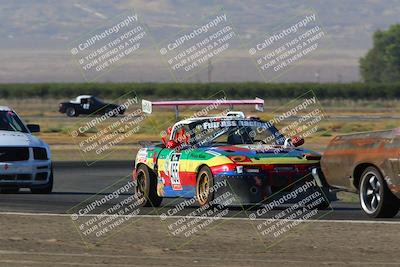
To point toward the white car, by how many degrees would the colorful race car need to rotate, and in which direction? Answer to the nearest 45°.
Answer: approximately 180°

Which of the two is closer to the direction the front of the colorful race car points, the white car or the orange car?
the orange car

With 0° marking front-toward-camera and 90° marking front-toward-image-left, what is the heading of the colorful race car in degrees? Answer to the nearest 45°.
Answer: approximately 315°

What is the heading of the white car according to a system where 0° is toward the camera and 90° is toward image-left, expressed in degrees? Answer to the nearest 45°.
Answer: approximately 315°

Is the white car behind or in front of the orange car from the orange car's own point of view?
behind

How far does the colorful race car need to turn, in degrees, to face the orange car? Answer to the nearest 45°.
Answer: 0° — it already faces it
